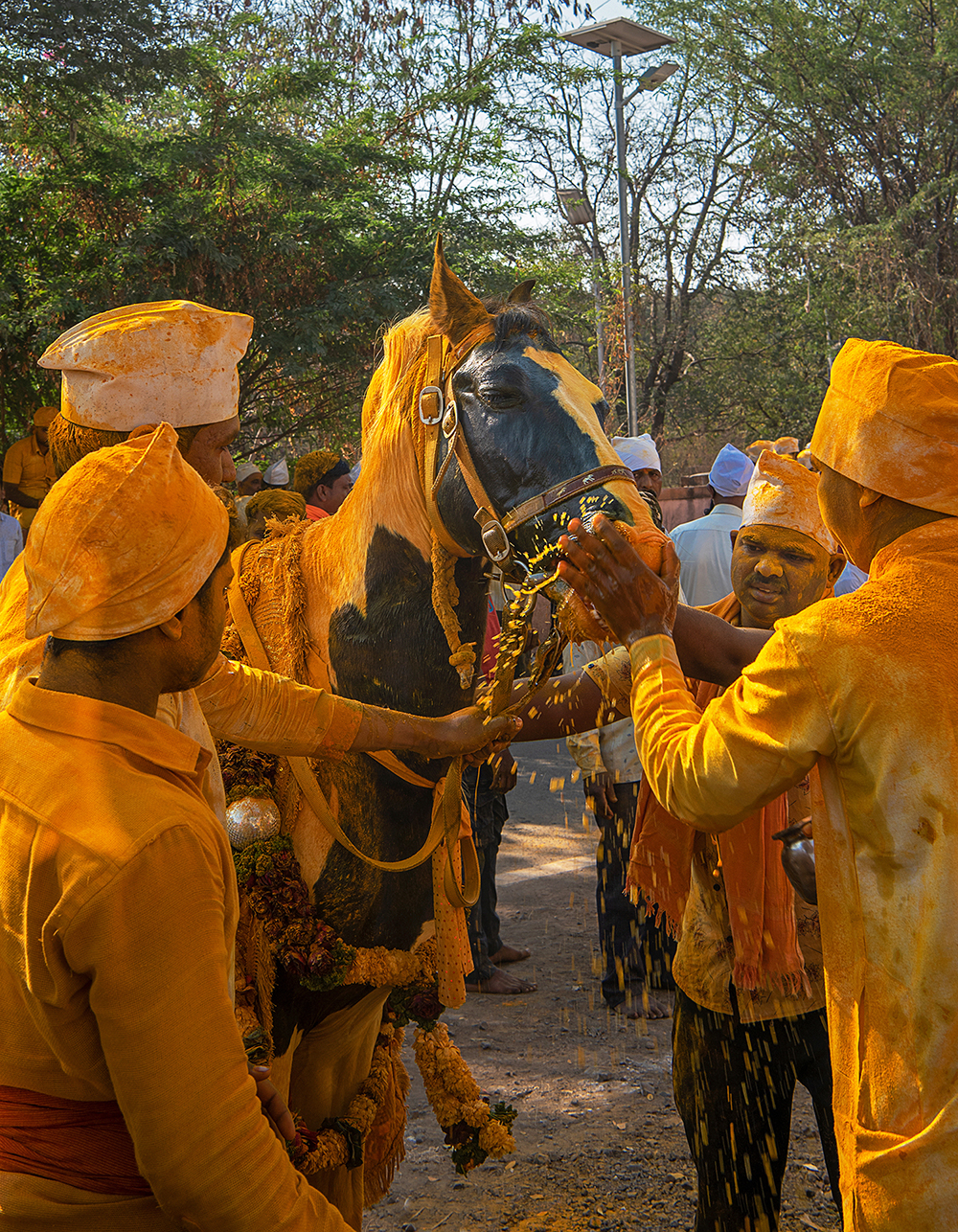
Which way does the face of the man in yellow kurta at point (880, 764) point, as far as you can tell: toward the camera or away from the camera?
away from the camera

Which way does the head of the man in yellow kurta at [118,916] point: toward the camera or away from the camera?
away from the camera

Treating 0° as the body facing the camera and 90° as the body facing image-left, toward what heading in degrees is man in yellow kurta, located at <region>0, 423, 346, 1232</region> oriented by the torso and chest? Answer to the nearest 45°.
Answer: approximately 225°

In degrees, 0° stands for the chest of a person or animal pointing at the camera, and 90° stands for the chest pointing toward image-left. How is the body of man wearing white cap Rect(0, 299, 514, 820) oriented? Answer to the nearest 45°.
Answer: approximately 270°

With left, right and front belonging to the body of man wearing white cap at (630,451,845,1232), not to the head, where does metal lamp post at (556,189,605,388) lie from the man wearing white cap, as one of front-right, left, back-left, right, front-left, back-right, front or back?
back-right

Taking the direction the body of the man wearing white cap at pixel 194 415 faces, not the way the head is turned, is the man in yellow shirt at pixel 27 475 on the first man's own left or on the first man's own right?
on the first man's own left

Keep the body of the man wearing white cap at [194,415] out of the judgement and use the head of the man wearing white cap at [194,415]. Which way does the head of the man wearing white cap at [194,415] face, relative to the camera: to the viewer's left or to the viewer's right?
to the viewer's right

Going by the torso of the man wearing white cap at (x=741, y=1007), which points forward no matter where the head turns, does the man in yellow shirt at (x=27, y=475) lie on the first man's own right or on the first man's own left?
on the first man's own right

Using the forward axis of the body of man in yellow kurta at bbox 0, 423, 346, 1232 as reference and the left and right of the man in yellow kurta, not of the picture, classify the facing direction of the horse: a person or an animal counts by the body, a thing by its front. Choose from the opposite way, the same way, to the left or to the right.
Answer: to the right

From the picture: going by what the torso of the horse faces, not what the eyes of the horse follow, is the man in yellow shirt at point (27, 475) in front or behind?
behind

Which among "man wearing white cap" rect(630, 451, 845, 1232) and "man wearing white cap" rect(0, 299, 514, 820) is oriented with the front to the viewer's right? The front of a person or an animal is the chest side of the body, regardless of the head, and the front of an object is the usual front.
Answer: "man wearing white cap" rect(0, 299, 514, 820)

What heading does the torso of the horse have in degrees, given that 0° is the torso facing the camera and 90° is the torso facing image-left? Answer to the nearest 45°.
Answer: approximately 315°
